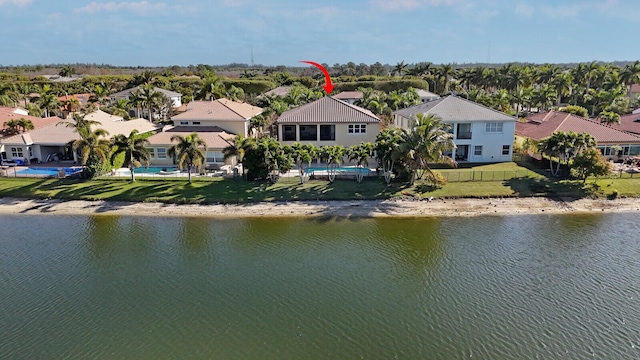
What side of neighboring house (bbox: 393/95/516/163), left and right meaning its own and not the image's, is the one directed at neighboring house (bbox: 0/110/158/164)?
left

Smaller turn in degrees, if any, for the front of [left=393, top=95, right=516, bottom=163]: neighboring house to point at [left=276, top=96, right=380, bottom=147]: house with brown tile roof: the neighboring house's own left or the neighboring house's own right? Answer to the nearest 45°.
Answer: approximately 90° to the neighboring house's own left

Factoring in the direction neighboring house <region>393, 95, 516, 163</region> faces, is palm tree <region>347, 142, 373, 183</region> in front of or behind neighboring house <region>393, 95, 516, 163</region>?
behind

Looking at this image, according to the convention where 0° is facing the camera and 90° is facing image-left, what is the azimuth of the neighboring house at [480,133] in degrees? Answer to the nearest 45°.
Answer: approximately 180°

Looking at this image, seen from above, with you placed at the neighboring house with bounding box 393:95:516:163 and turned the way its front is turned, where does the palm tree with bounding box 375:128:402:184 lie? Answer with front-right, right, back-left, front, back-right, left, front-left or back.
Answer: back-left

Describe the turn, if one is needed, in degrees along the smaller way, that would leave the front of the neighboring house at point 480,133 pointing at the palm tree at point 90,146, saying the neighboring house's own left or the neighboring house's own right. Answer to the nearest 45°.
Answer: approximately 135° to the neighboring house's own left
